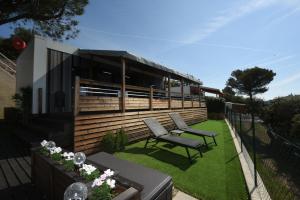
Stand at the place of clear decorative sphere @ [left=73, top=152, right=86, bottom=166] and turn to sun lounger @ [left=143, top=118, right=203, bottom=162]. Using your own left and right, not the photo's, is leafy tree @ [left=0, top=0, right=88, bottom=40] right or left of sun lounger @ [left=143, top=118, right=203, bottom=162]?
left

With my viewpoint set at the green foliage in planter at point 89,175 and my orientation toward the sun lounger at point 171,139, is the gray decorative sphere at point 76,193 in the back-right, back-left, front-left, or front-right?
back-right

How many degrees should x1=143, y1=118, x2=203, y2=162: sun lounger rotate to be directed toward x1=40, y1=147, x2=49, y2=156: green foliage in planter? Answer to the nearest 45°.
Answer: approximately 90° to its right

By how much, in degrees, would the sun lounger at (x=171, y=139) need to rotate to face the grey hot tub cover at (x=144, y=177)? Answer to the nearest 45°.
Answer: approximately 45° to its right

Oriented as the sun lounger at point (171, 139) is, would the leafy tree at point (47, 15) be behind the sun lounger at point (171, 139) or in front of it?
behind

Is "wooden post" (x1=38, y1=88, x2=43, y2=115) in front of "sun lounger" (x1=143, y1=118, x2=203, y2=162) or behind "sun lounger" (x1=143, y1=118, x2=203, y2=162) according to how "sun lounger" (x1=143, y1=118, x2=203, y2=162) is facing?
behind

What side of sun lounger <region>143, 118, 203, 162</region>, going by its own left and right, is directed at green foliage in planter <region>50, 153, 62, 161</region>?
right

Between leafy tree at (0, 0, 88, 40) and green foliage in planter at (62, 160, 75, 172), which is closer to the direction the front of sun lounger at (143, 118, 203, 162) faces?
the green foliage in planter

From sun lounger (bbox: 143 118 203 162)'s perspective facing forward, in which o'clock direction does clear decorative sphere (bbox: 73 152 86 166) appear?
The clear decorative sphere is roughly at 2 o'clock from the sun lounger.

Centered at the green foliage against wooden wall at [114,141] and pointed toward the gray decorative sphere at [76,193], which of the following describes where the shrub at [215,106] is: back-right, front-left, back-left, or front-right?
back-left

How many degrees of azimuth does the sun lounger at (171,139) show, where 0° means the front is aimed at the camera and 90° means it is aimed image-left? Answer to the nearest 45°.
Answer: approximately 315°

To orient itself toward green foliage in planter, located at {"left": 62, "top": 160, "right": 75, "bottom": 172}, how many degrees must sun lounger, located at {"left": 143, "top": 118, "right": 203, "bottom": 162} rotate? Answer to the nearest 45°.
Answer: approximately 45° to its right

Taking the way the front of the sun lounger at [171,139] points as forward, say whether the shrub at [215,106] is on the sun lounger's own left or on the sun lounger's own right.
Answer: on the sun lounger's own left
